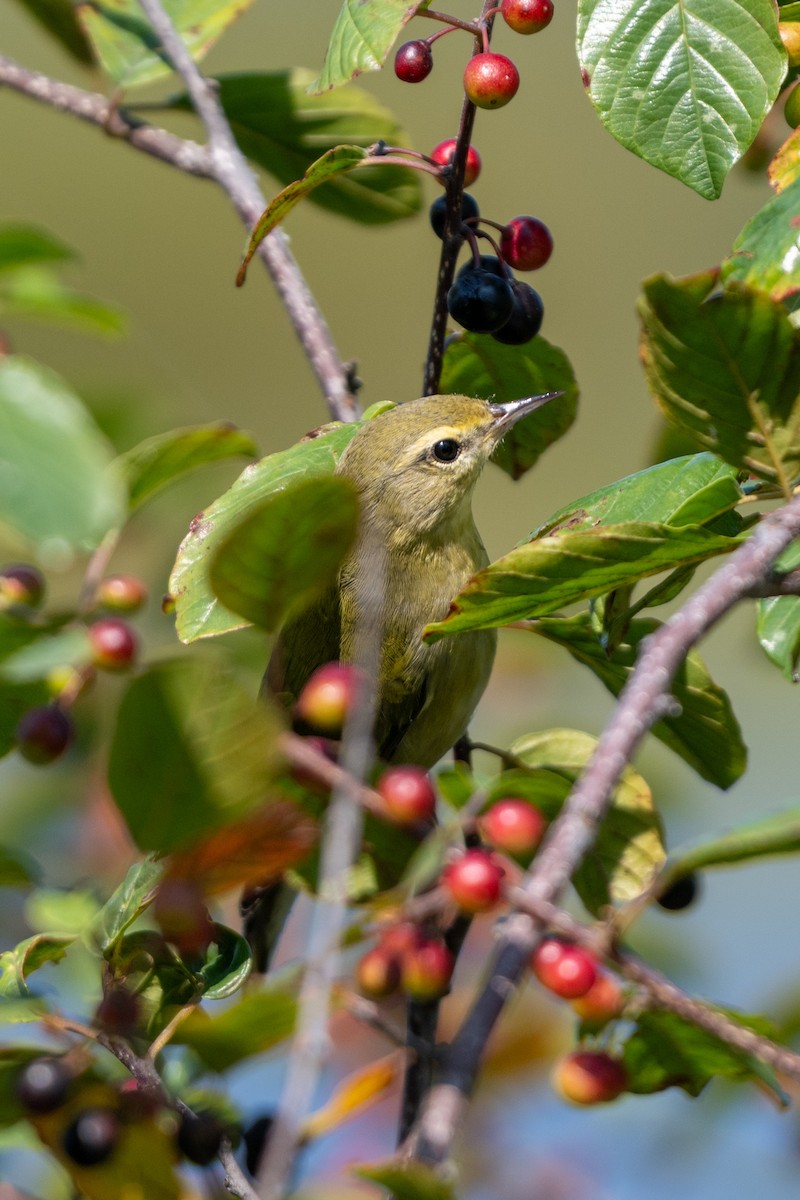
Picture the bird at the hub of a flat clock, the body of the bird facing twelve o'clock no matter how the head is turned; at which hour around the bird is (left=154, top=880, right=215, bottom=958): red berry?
The red berry is roughly at 3 o'clock from the bird.

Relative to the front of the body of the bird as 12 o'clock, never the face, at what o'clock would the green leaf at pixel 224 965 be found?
The green leaf is roughly at 3 o'clock from the bird.

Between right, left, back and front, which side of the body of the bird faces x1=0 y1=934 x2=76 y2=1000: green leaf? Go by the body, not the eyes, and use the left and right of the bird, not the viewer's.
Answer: right
